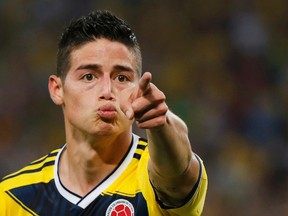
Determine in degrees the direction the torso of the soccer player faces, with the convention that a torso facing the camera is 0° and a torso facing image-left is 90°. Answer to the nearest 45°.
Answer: approximately 0°
